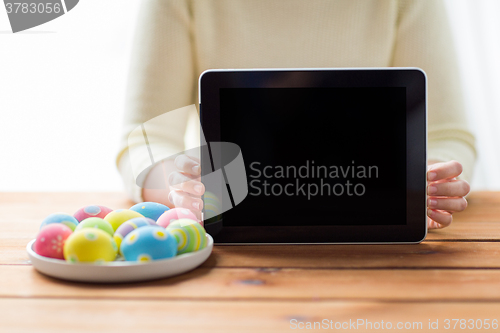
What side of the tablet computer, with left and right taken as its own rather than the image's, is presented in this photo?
front

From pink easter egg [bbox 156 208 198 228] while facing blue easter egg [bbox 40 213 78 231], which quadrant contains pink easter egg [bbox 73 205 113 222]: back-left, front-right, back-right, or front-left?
front-right
